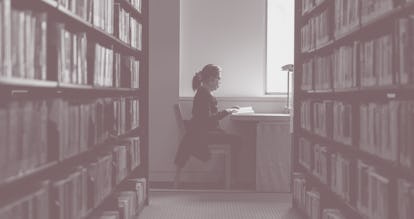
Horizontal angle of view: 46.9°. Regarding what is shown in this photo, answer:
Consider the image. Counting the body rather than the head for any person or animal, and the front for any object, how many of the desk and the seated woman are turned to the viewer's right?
1

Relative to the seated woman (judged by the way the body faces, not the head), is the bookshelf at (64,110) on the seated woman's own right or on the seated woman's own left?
on the seated woman's own right

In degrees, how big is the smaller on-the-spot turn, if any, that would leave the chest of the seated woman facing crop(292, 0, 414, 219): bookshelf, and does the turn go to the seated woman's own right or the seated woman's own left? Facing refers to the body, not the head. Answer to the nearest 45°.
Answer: approximately 90° to the seated woman's own right

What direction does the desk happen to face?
to the viewer's left

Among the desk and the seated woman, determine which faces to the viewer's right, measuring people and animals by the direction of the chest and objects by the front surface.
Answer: the seated woman

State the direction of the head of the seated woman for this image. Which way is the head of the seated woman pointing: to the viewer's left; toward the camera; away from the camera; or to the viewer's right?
to the viewer's right

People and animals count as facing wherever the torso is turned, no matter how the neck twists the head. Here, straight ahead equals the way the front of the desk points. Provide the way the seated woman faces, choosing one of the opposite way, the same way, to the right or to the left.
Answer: the opposite way

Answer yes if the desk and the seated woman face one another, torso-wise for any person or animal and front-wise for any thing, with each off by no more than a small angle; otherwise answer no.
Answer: yes

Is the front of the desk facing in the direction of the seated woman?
yes

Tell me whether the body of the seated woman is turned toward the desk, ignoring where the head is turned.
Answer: yes

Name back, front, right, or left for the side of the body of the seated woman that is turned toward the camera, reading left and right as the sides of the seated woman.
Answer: right

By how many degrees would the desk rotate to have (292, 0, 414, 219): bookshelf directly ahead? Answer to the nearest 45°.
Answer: approximately 90° to its left

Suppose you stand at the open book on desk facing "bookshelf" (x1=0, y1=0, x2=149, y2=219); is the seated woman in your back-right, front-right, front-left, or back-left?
front-right
